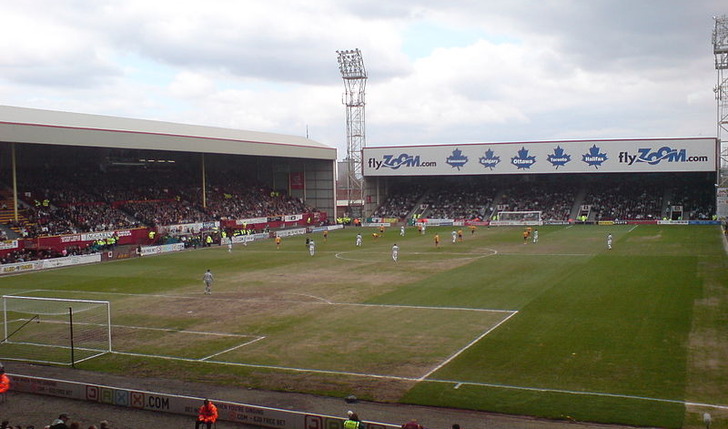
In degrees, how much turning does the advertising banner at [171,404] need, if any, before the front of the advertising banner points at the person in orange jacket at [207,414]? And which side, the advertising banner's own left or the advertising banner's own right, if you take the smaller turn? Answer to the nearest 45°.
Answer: approximately 45° to the advertising banner's own left

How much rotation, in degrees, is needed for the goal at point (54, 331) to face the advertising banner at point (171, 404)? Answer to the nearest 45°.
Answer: approximately 135° to its right

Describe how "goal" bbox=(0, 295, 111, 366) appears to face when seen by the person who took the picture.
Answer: facing away from the viewer and to the right of the viewer

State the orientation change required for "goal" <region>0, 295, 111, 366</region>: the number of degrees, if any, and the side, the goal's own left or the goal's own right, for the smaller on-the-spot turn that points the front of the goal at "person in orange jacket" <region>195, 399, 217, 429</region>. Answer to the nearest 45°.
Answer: approximately 135° to the goal's own right

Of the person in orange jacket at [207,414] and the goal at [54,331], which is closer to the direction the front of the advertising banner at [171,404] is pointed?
the person in orange jacket

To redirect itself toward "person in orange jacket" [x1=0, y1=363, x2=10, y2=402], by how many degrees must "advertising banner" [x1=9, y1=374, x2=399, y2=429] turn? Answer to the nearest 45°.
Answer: approximately 45° to its right

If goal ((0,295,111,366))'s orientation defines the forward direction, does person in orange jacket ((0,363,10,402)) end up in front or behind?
behind
